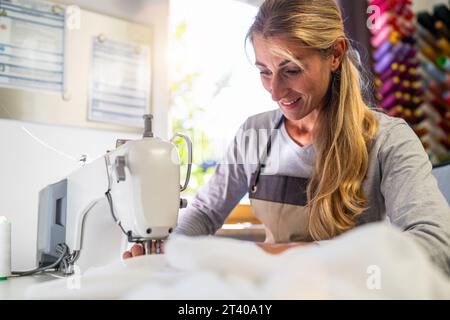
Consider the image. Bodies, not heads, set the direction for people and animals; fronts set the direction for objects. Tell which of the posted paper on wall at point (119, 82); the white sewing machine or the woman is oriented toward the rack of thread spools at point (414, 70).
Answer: the white sewing machine

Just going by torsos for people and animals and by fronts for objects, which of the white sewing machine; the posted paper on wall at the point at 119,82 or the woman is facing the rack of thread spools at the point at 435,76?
the white sewing machine

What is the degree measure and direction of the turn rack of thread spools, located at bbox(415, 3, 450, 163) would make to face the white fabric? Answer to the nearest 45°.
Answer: approximately 45° to its left

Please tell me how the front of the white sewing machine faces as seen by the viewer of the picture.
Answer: facing away from the viewer and to the right of the viewer

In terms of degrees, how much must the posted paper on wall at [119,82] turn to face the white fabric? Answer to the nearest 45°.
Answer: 0° — it already faces it

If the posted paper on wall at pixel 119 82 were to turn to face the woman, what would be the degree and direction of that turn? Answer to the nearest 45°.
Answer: approximately 45° to its left
